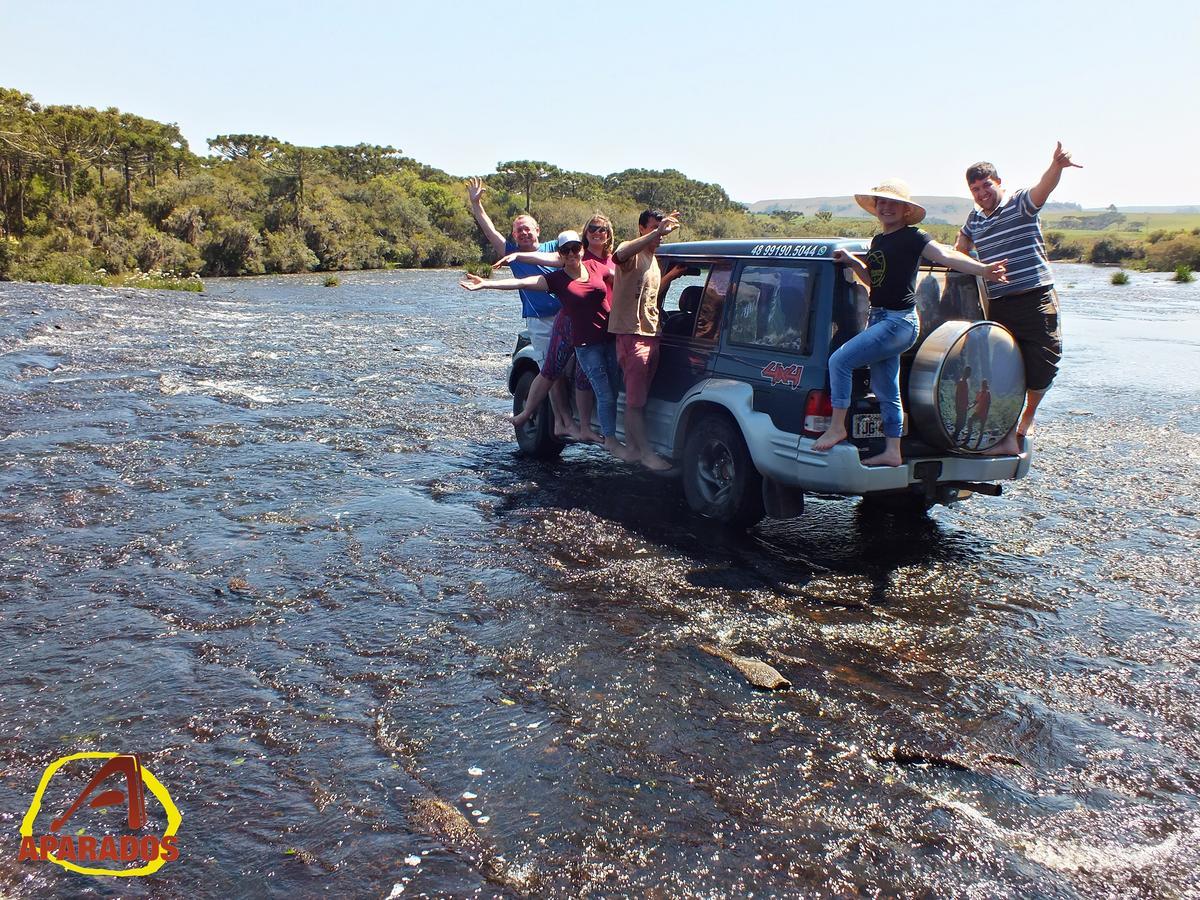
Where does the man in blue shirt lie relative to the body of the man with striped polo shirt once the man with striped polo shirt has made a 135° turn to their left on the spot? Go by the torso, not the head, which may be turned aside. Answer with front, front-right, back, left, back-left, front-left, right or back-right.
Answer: back

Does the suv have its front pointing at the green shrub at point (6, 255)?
yes

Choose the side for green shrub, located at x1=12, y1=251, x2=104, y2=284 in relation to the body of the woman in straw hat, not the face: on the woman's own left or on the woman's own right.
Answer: on the woman's own right

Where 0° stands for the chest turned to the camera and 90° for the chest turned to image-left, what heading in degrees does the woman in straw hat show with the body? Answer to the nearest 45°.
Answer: approximately 45°

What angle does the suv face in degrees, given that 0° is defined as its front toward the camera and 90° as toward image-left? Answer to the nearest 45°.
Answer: approximately 135°

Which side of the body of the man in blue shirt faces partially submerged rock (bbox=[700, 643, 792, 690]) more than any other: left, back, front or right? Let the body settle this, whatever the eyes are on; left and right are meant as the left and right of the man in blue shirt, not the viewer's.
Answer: front

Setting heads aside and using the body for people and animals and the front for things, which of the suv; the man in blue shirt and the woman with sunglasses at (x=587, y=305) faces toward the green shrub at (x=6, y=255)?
the suv

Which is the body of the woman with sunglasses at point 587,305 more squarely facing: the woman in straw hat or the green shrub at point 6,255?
the woman in straw hat

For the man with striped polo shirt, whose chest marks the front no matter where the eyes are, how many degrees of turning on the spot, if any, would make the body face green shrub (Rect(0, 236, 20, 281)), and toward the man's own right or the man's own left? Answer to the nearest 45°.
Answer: approximately 90° to the man's own right

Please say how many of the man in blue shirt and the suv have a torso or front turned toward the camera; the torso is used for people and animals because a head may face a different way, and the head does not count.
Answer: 1

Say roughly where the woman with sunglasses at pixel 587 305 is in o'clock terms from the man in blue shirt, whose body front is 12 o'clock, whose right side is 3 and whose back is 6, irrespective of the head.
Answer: The woman with sunglasses is roughly at 11 o'clock from the man in blue shirt.

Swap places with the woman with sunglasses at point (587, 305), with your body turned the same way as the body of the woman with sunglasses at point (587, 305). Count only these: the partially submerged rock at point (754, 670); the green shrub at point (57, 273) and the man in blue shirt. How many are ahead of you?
1

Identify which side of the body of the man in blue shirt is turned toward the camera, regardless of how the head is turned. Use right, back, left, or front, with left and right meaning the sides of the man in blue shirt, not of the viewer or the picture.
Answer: front

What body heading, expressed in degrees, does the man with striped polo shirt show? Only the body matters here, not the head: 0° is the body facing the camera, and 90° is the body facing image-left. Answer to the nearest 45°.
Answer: approximately 45°

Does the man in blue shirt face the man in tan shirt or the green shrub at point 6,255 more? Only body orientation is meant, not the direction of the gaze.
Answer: the man in tan shirt
